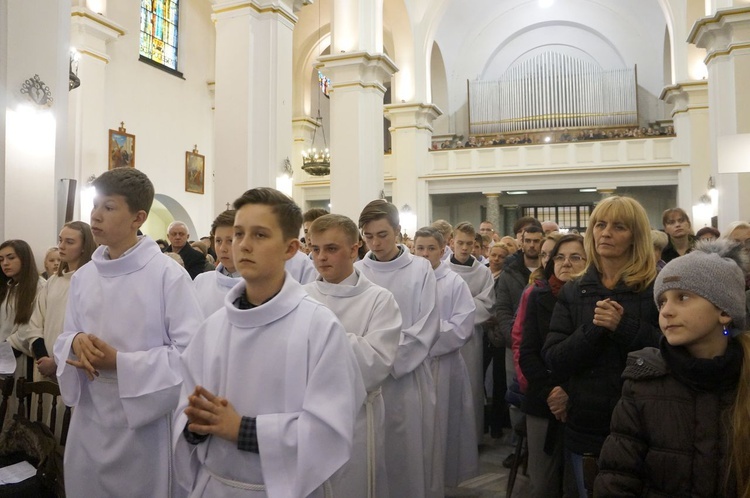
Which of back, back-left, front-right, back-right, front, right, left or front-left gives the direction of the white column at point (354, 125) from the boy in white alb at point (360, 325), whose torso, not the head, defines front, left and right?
back-right

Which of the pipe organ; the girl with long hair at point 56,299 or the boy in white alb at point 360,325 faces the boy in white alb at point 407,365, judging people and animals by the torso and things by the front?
the pipe organ

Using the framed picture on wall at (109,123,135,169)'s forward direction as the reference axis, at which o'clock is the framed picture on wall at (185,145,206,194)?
the framed picture on wall at (185,145,206,194) is roughly at 9 o'clock from the framed picture on wall at (109,123,135,169).

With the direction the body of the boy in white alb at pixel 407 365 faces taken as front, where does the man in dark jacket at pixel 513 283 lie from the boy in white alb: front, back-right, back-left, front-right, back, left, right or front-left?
back

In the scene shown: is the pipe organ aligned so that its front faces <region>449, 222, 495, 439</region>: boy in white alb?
yes

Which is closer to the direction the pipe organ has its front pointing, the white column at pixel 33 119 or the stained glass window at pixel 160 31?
the white column

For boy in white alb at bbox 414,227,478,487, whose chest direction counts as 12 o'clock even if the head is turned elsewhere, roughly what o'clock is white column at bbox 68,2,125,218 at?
The white column is roughly at 3 o'clock from the boy in white alb.

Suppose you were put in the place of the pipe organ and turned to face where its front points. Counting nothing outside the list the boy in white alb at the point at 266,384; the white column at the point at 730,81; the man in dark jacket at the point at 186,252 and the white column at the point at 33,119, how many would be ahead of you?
4

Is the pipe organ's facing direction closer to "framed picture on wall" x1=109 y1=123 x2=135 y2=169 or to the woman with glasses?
the woman with glasses

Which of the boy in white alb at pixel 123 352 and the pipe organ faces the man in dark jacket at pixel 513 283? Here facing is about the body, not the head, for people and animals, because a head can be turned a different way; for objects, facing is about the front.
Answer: the pipe organ

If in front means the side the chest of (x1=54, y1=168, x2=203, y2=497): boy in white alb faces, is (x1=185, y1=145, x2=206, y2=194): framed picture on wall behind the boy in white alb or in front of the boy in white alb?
behind

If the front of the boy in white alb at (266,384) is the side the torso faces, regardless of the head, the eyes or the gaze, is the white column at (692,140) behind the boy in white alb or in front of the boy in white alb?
behind
